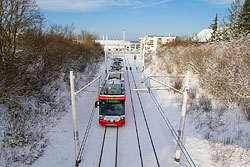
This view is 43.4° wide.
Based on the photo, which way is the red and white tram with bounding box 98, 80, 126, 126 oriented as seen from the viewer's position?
toward the camera

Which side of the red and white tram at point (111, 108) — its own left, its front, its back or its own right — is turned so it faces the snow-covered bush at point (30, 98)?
right

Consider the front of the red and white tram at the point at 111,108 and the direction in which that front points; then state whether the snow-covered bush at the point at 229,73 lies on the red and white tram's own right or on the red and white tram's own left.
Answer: on the red and white tram's own left

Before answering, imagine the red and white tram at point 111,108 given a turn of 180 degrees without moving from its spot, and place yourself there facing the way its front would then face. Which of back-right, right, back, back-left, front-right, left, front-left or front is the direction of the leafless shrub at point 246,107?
right
